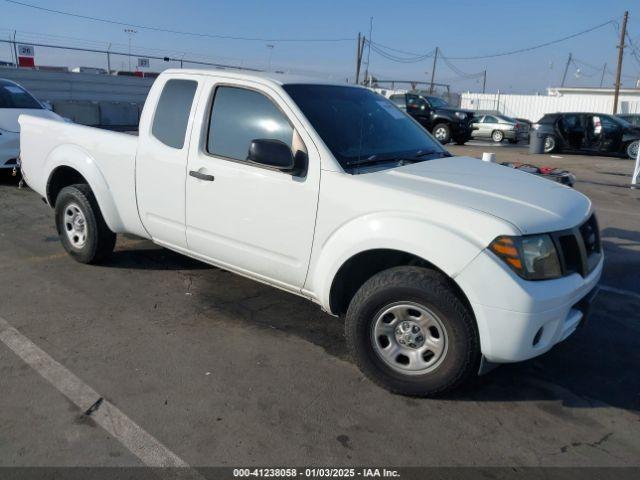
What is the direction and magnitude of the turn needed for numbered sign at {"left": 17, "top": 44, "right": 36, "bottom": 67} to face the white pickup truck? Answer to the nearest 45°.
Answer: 0° — it already faces it

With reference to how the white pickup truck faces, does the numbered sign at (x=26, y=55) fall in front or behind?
behind

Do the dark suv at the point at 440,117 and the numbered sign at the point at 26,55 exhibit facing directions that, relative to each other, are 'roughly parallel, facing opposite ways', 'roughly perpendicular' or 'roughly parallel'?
roughly parallel

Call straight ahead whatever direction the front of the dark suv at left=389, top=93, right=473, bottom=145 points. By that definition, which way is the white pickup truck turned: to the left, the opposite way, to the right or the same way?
the same way

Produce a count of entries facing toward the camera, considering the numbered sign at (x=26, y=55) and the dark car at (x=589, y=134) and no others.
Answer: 1

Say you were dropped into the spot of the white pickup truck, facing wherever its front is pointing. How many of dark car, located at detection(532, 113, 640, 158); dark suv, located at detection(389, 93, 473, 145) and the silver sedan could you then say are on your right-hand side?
0

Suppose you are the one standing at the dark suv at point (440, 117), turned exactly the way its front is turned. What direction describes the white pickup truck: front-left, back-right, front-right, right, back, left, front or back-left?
front-right

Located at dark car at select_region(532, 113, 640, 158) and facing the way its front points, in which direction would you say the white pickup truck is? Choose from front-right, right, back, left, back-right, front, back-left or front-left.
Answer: right

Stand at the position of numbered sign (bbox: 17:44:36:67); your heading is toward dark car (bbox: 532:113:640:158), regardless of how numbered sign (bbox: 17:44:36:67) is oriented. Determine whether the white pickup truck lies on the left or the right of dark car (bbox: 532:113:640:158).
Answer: right

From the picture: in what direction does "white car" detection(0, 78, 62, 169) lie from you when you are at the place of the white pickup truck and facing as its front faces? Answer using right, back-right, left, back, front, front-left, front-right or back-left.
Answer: back

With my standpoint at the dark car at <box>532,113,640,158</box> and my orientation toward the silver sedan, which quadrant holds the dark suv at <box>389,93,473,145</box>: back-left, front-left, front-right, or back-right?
front-left

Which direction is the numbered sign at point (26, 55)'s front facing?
toward the camera

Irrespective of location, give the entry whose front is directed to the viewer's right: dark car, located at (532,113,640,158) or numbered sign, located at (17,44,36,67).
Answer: the dark car

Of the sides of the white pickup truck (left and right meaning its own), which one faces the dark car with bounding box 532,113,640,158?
left
